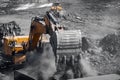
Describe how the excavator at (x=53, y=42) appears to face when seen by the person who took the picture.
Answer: facing the viewer and to the right of the viewer
